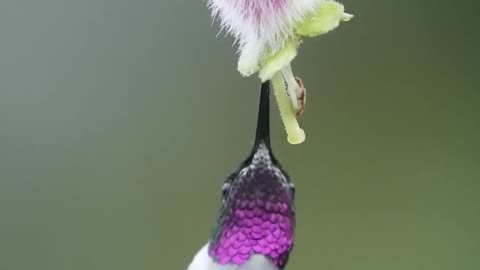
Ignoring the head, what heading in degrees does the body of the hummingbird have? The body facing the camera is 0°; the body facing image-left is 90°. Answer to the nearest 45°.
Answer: approximately 0°
